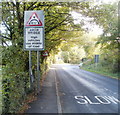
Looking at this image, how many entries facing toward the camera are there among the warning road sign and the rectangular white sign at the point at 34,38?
2

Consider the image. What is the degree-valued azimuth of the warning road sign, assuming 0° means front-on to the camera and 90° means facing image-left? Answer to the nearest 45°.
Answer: approximately 0°
